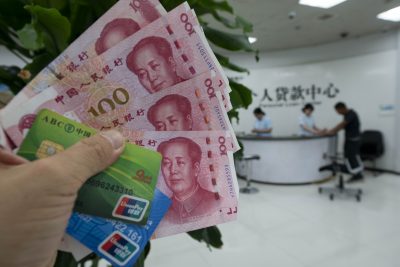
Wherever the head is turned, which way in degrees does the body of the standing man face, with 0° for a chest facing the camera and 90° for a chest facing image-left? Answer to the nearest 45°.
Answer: approximately 90°

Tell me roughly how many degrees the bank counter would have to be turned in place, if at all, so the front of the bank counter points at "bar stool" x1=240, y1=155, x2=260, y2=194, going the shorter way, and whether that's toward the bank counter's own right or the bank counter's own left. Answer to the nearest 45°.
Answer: approximately 45° to the bank counter's own right

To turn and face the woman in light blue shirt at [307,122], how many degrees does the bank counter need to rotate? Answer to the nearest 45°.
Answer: approximately 180°

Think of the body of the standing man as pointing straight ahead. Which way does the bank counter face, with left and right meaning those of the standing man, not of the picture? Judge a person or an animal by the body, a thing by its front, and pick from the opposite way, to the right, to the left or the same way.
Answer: to the left

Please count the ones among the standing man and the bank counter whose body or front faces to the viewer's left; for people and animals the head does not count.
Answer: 1
